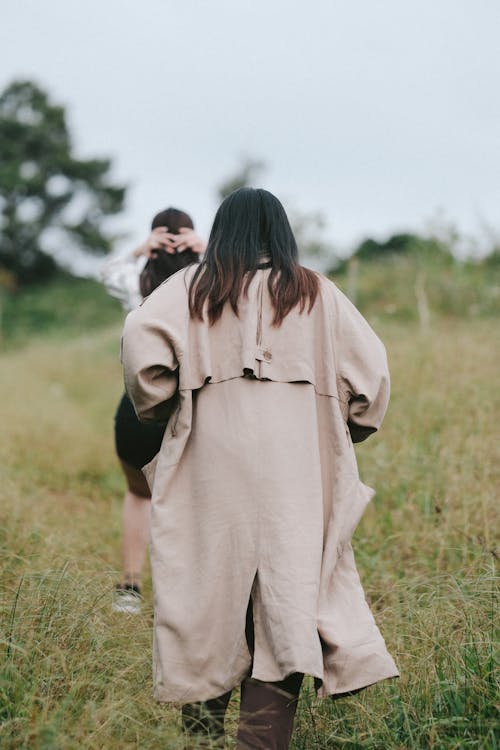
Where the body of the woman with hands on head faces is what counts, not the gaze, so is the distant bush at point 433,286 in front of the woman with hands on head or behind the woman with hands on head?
in front

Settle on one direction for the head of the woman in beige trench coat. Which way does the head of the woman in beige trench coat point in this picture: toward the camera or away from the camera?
away from the camera

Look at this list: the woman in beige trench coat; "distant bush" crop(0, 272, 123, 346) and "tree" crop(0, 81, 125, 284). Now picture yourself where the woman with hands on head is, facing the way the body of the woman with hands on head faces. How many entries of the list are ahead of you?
2

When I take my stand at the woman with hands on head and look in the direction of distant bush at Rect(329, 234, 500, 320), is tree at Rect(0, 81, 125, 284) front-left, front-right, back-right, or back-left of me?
front-left

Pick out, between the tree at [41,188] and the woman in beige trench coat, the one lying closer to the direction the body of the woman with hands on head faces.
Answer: the tree

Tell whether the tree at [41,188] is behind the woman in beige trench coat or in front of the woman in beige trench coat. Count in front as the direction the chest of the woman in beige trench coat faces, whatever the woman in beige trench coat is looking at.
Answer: in front

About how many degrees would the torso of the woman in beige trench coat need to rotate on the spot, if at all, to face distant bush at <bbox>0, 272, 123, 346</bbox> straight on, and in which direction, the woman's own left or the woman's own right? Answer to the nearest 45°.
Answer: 0° — they already face it

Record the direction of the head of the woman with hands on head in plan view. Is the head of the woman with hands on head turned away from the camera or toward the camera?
away from the camera

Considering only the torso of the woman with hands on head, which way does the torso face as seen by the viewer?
away from the camera

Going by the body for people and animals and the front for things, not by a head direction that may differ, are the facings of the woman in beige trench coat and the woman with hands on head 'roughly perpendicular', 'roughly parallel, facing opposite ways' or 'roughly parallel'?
roughly parallel

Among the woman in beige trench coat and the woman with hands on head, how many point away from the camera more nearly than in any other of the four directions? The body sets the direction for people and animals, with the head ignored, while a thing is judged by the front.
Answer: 2

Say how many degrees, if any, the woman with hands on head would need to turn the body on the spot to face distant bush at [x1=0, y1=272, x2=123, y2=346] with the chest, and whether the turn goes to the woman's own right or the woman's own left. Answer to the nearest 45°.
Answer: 0° — they already face it

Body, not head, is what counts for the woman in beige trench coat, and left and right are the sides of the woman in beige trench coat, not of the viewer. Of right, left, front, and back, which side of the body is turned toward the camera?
back
